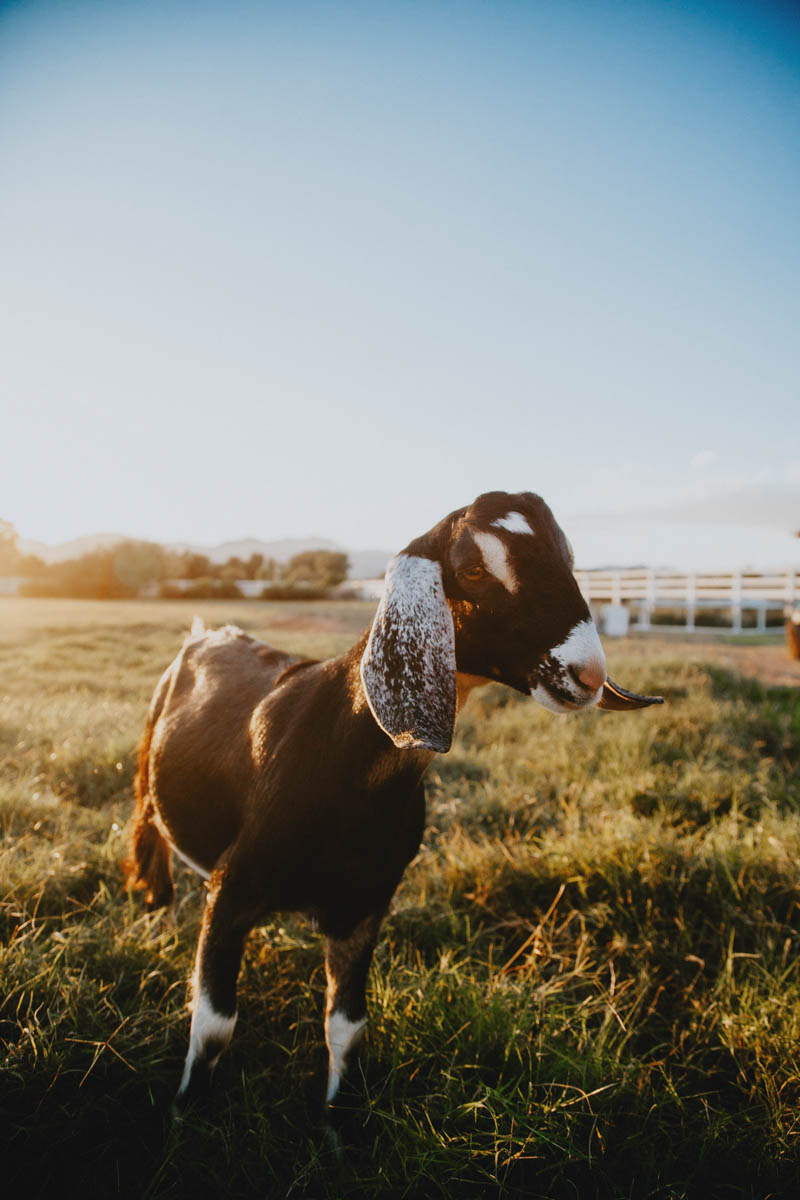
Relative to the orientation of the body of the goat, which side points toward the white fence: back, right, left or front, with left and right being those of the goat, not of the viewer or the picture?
left

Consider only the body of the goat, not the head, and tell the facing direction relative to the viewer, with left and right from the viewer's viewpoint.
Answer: facing the viewer and to the right of the viewer
